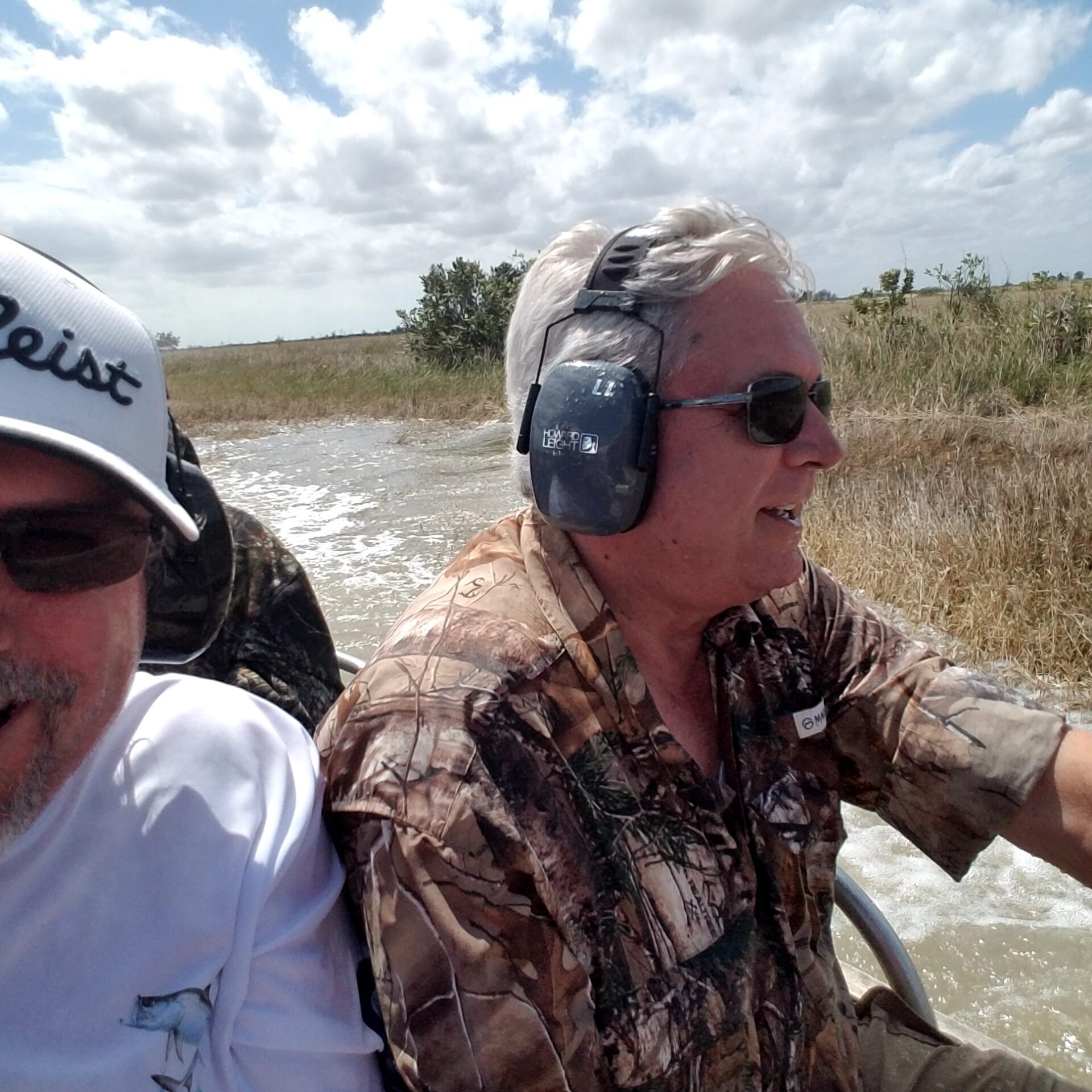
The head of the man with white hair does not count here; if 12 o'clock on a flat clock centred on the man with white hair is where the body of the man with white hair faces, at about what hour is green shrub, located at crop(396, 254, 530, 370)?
The green shrub is roughly at 7 o'clock from the man with white hair.

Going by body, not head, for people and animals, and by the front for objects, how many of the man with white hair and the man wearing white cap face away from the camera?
0

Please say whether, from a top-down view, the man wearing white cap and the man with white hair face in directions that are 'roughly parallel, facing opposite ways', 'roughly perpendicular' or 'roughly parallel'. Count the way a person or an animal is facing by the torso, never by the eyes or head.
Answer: roughly parallel

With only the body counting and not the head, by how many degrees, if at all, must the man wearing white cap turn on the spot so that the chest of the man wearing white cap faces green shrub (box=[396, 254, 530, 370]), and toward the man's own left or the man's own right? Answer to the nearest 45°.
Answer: approximately 180°

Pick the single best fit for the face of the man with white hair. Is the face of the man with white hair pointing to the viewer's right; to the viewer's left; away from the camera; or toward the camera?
to the viewer's right

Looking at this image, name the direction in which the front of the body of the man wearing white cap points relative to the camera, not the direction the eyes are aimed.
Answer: toward the camera

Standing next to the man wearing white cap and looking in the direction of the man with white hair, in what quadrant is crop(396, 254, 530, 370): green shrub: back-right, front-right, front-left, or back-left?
front-left

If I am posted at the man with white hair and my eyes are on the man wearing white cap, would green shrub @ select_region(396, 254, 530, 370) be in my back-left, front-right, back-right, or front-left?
back-right

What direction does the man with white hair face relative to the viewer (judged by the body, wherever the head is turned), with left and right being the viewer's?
facing the viewer and to the right of the viewer

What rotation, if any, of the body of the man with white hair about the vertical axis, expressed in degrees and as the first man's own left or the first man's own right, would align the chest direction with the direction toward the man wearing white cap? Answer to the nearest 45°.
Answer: approximately 90° to the first man's own right

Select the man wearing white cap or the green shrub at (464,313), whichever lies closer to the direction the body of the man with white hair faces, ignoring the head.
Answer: the man wearing white cap

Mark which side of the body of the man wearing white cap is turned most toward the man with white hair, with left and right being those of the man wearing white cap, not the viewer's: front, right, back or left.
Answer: left
